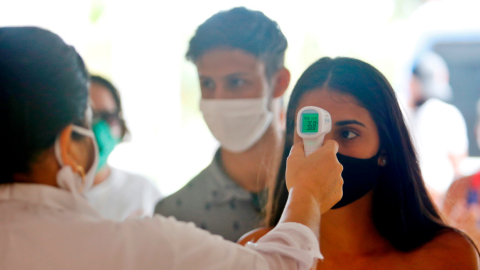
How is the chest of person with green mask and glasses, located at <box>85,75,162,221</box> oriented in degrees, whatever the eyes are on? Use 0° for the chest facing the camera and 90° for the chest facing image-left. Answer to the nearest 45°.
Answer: approximately 45°

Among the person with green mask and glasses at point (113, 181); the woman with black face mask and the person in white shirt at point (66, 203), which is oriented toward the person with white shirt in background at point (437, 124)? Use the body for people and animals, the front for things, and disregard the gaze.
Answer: the person in white shirt

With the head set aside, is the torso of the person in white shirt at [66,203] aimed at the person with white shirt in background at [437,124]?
yes

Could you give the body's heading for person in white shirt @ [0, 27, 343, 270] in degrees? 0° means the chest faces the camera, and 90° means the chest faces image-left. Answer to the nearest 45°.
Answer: approximately 225°

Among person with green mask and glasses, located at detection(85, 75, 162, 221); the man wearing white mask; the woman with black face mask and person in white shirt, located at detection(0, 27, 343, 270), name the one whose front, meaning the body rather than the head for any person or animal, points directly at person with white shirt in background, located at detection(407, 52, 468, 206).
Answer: the person in white shirt

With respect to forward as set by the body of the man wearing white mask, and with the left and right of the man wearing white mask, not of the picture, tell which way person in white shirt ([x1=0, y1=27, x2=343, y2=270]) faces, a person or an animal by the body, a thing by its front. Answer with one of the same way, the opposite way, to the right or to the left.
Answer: the opposite way

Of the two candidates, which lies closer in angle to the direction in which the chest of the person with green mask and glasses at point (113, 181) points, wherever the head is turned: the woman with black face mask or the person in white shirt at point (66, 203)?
the person in white shirt

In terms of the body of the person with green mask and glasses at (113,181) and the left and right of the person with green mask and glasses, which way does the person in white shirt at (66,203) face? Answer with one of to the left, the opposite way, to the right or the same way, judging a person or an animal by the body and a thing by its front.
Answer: the opposite way

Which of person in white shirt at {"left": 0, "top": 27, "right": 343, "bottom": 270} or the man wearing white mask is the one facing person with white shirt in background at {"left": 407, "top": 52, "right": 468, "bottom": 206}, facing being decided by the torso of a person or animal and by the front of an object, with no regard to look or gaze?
the person in white shirt

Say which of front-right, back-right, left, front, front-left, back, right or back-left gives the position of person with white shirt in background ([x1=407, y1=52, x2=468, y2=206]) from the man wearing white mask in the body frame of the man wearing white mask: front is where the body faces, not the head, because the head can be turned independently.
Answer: back

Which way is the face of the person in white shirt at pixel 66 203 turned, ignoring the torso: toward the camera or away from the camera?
away from the camera

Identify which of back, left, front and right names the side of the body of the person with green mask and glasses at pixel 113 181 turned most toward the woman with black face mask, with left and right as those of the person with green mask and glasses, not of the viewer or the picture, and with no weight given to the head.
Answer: left
